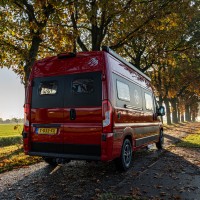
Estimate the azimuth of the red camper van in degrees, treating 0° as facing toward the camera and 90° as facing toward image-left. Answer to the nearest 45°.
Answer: approximately 225°
